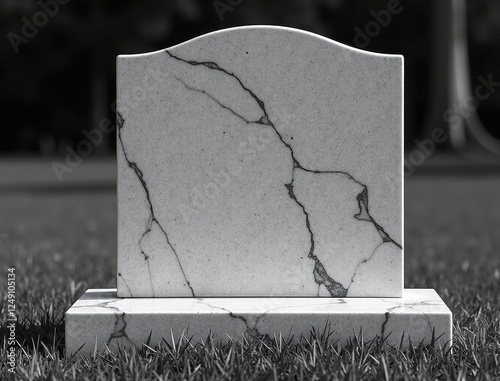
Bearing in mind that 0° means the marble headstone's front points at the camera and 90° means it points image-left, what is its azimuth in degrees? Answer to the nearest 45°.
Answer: approximately 0°
